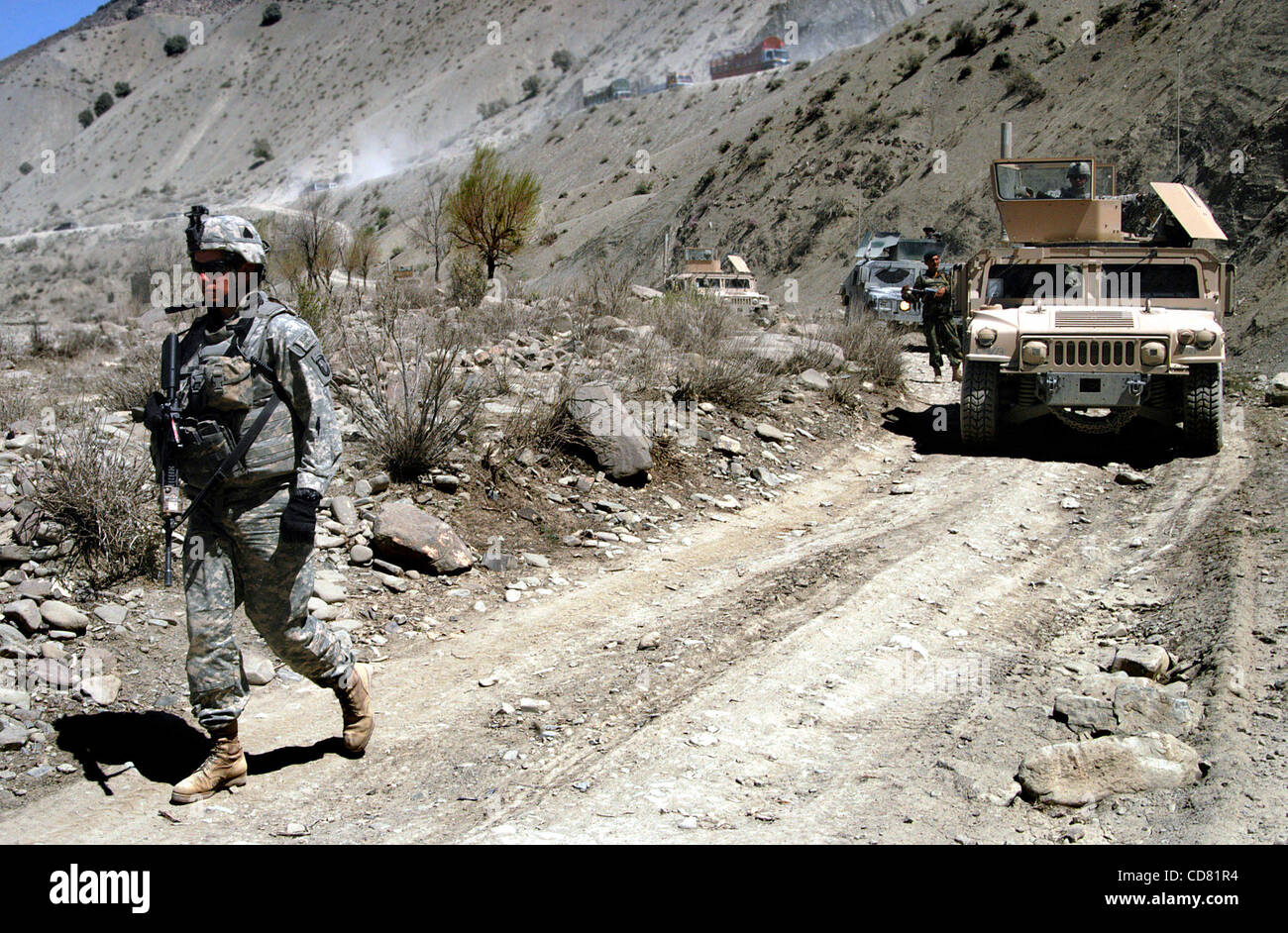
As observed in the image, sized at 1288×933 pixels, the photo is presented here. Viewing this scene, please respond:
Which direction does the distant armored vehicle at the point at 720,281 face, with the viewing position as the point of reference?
facing the viewer and to the right of the viewer

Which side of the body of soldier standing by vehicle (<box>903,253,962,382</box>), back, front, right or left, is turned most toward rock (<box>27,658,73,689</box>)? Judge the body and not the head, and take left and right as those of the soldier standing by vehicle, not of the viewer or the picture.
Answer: front

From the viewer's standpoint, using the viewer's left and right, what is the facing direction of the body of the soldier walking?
facing the viewer and to the left of the viewer

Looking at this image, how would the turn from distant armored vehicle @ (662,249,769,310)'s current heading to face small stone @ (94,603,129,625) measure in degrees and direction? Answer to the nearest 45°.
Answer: approximately 45° to its right

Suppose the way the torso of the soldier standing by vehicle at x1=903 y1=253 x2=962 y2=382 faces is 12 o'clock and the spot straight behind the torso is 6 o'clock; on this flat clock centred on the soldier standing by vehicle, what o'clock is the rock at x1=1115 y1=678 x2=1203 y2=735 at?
The rock is roughly at 12 o'clock from the soldier standing by vehicle.

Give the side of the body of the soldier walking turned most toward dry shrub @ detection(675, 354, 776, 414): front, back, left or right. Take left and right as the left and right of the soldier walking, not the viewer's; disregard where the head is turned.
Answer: back

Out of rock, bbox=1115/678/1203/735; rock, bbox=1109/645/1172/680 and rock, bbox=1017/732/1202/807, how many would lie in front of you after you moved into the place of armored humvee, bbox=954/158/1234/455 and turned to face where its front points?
3

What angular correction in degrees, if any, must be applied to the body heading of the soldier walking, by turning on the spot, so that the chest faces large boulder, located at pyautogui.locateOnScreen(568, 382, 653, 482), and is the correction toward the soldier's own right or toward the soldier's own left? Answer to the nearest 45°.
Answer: approximately 180°

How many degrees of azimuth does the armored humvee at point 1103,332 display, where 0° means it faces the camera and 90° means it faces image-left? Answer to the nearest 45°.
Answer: approximately 0°

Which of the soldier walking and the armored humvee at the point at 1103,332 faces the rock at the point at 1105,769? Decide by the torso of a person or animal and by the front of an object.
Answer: the armored humvee

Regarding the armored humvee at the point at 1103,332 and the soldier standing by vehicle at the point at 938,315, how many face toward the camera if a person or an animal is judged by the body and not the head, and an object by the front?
2

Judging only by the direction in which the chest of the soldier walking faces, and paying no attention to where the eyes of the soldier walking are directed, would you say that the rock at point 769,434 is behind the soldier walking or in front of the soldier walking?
behind
